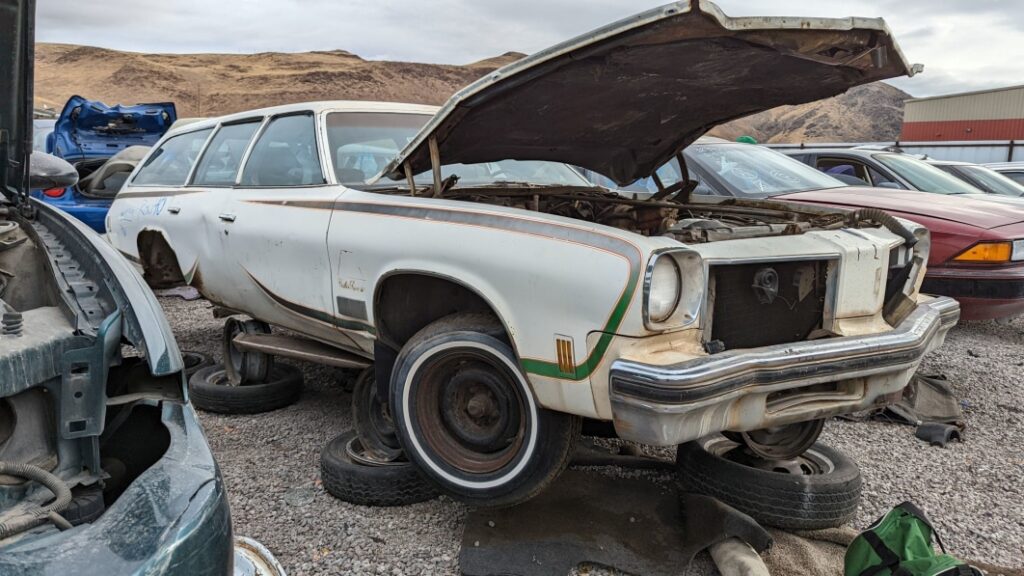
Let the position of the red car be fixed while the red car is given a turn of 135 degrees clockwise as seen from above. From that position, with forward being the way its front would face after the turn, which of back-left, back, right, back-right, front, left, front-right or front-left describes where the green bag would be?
left

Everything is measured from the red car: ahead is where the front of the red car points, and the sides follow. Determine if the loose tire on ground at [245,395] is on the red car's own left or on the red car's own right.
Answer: on the red car's own right

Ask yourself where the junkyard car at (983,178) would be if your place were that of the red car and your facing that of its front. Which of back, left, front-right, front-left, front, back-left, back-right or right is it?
back-left

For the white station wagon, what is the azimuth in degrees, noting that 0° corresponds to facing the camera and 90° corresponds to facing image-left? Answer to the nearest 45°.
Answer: approximately 315°

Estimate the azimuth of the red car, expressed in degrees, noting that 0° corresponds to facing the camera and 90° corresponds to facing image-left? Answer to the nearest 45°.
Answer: approximately 315°

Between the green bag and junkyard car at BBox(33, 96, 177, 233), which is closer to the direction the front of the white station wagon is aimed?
the green bag

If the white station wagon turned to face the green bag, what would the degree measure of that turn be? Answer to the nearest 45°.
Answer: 0° — it already faces it

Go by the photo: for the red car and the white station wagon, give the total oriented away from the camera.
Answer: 0

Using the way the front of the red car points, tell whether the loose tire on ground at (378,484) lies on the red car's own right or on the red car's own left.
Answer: on the red car's own right
